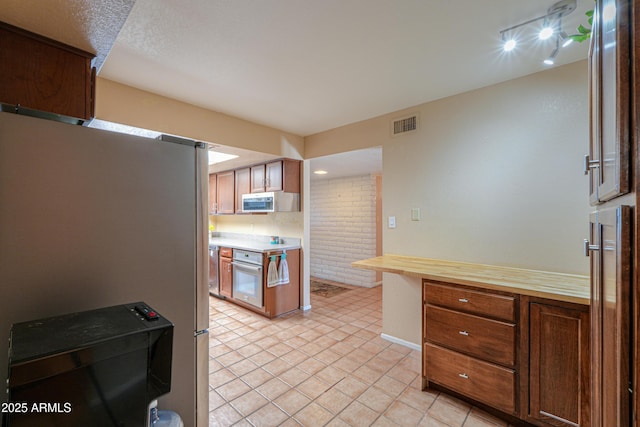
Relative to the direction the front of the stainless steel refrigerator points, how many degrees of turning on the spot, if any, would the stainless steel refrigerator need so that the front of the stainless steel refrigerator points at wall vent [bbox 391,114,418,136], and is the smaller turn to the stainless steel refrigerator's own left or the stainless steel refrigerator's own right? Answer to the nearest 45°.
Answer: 0° — it already faces it

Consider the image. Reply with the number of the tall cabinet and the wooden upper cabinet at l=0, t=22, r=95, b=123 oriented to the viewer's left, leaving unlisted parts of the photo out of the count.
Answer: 1

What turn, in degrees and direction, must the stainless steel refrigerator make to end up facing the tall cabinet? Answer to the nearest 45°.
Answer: approximately 45° to its right

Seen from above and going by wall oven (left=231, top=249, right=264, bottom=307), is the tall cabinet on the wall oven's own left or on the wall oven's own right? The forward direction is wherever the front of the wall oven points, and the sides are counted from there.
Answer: on the wall oven's own left

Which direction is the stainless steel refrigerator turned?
to the viewer's right

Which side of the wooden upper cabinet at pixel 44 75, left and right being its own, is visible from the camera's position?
right

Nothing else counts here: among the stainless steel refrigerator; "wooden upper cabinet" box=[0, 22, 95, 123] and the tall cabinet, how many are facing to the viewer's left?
1

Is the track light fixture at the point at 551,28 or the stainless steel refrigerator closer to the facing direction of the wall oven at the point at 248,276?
the stainless steel refrigerator

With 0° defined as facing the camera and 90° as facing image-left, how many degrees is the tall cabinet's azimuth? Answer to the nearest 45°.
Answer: approximately 90°

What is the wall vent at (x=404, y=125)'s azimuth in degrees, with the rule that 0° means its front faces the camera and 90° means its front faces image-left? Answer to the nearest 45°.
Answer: approximately 45°
